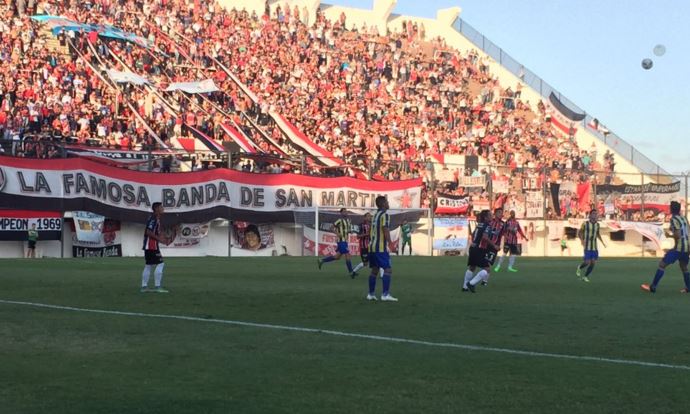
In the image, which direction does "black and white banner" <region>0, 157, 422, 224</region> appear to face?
toward the camera

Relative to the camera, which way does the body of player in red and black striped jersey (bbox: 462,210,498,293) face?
to the viewer's right

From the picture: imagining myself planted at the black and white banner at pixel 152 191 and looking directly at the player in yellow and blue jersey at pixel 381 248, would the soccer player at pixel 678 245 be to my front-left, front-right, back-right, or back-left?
front-left

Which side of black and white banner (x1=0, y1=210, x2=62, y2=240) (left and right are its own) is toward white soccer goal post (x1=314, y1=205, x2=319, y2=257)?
left

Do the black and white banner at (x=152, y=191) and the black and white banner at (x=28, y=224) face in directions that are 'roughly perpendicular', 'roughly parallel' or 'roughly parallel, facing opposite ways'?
roughly parallel

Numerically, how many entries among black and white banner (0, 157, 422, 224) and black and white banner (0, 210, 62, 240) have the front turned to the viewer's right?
0

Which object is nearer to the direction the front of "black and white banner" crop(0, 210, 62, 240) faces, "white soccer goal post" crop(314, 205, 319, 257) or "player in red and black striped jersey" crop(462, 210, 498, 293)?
the player in red and black striped jersey

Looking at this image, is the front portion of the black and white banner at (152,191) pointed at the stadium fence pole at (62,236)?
no

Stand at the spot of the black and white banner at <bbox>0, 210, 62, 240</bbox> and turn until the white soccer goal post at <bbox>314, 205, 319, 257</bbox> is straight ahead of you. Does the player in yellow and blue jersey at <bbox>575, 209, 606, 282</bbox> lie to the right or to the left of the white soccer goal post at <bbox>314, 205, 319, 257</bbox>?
right

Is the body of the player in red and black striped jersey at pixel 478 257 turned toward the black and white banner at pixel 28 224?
no

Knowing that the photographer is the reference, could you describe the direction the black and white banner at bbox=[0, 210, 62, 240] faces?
facing the viewer

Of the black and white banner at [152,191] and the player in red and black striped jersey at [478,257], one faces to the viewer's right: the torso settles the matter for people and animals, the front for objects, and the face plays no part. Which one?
the player in red and black striped jersey

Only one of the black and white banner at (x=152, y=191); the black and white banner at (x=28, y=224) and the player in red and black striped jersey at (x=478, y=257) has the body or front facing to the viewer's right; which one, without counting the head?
the player in red and black striped jersey

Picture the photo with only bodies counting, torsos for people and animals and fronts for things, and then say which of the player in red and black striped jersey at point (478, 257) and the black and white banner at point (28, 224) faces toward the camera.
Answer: the black and white banner
